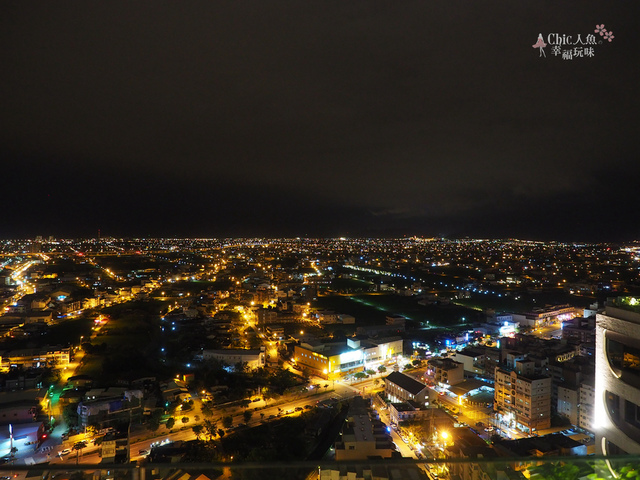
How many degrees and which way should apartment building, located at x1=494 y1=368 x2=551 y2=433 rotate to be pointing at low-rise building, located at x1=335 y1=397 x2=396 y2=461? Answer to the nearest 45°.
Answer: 0° — it already faces it

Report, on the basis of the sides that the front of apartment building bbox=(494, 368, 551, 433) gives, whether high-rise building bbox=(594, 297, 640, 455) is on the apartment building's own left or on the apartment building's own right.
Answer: on the apartment building's own left

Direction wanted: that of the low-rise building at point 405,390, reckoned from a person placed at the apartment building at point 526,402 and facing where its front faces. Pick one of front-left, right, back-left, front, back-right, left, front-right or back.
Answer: front-right

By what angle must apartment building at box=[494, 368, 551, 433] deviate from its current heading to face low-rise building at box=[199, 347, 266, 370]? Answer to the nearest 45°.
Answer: approximately 45° to its right

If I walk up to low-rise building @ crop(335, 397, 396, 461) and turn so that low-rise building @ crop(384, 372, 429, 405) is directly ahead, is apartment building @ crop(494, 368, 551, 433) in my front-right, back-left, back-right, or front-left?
front-right

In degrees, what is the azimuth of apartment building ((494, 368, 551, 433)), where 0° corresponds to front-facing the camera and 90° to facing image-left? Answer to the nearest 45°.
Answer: approximately 45°

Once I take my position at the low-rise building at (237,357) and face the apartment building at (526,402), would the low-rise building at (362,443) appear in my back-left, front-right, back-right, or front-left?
front-right
